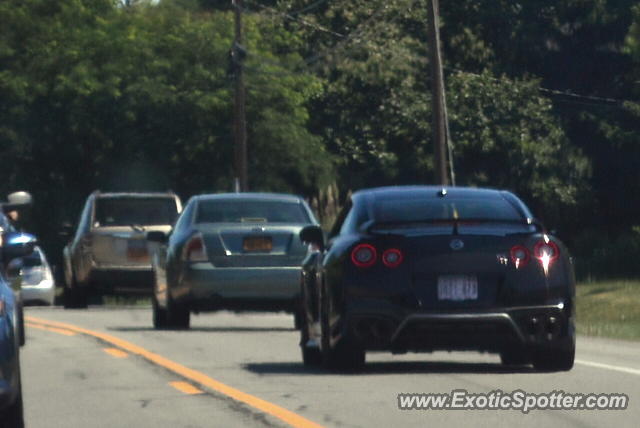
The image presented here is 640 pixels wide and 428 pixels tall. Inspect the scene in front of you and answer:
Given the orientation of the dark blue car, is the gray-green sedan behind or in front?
behind

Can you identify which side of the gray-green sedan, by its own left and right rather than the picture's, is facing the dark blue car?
back

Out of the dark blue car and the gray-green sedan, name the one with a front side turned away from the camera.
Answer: the gray-green sedan

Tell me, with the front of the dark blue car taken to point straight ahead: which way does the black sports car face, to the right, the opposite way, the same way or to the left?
the opposite way

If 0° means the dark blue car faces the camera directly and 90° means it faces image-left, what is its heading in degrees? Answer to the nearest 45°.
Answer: approximately 0°

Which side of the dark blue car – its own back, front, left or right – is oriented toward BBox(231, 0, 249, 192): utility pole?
back

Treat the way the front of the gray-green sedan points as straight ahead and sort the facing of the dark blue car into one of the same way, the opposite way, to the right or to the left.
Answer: the opposite way

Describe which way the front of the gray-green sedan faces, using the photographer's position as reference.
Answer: facing away from the viewer

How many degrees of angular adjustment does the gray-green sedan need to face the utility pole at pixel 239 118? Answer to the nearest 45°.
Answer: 0° — it already faces it

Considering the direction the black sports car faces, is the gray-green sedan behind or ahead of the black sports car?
ahead

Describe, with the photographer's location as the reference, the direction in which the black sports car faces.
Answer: facing away from the viewer

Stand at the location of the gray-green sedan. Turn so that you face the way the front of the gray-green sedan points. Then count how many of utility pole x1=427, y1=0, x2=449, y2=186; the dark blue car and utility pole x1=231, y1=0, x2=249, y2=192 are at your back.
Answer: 1

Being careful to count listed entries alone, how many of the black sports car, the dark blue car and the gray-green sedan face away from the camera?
2

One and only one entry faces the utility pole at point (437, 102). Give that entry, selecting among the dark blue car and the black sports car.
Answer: the black sports car

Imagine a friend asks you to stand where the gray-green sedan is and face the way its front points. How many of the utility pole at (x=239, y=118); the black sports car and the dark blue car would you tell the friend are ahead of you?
1

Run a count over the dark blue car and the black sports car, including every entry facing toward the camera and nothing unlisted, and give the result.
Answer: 1

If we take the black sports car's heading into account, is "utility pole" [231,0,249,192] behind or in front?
in front

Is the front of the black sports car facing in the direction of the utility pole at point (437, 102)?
yes
